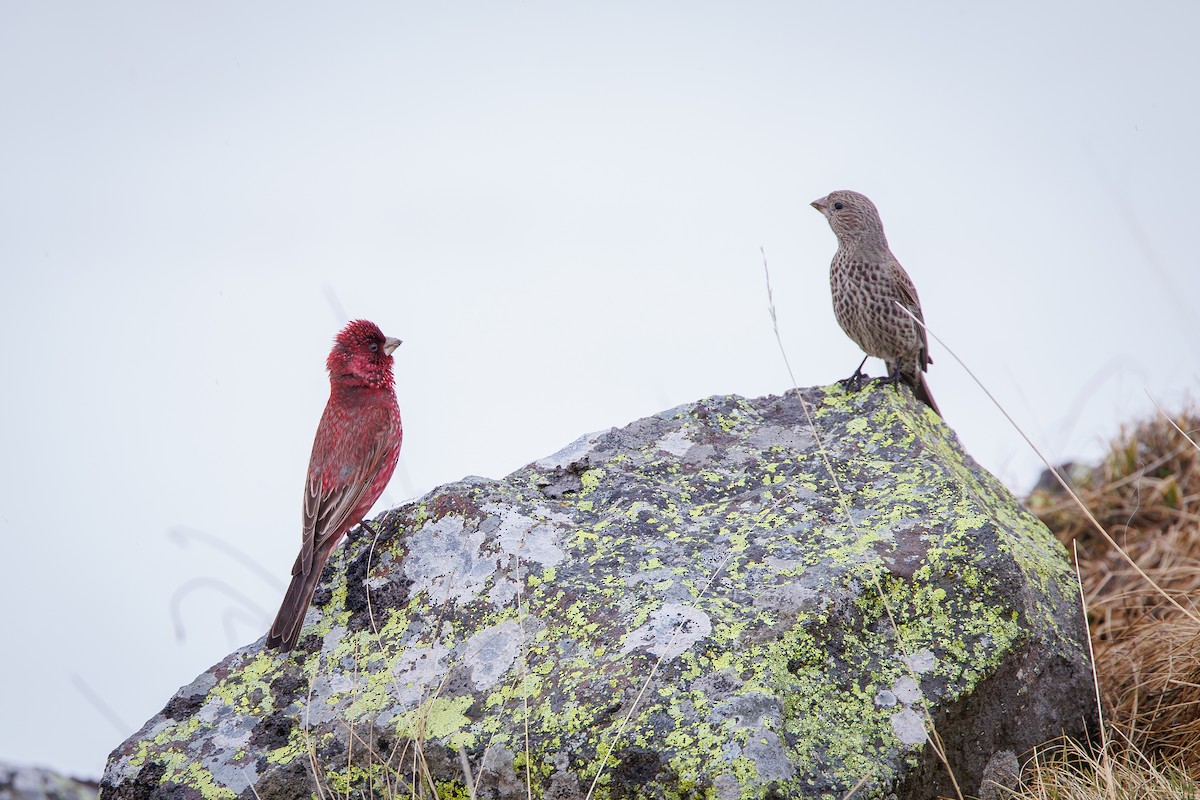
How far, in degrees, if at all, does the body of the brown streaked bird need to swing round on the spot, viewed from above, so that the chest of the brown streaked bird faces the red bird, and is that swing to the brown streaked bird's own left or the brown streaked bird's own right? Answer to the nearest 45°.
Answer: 0° — it already faces it

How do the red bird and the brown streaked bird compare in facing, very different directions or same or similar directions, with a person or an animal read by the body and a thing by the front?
very different directions

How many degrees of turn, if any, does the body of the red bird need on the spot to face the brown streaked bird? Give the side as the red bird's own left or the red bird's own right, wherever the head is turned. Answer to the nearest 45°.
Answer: approximately 45° to the red bird's own right

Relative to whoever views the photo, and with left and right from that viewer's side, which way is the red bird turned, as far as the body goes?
facing away from the viewer and to the right of the viewer

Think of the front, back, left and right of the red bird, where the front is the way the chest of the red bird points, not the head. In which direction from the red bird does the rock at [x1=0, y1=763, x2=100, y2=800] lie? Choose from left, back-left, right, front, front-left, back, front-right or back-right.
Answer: left

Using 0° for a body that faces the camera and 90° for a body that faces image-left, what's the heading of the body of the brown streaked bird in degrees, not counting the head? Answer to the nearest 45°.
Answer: approximately 45°

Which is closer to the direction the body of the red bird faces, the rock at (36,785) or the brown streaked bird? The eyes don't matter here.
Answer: the brown streaked bird
